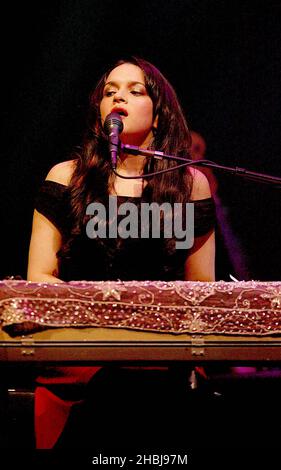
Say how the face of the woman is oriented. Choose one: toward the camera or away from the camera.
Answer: toward the camera

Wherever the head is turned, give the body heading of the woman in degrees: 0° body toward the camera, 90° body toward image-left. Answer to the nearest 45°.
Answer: approximately 0°

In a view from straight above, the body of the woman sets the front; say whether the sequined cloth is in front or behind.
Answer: in front
